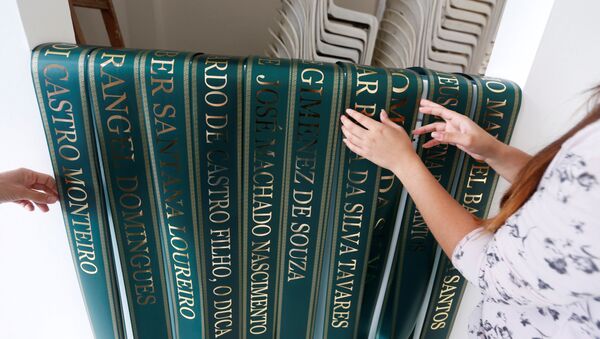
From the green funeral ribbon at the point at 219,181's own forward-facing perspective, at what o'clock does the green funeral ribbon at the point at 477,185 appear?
the green funeral ribbon at the point at 477,185 is roughly at 9 o'clock from the green funeral ribbon at the point at 219,181.

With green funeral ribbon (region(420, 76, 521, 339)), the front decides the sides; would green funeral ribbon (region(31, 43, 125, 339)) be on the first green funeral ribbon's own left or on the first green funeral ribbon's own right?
on the first green funeral ribbon's own right

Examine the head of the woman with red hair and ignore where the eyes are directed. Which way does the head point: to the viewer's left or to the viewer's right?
to the viewer's left

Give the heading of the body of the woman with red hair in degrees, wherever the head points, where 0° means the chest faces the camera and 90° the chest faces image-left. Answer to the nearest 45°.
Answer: approximately 135°

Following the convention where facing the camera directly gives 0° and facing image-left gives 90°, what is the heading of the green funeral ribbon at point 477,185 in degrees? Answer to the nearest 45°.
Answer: approximately 0°
